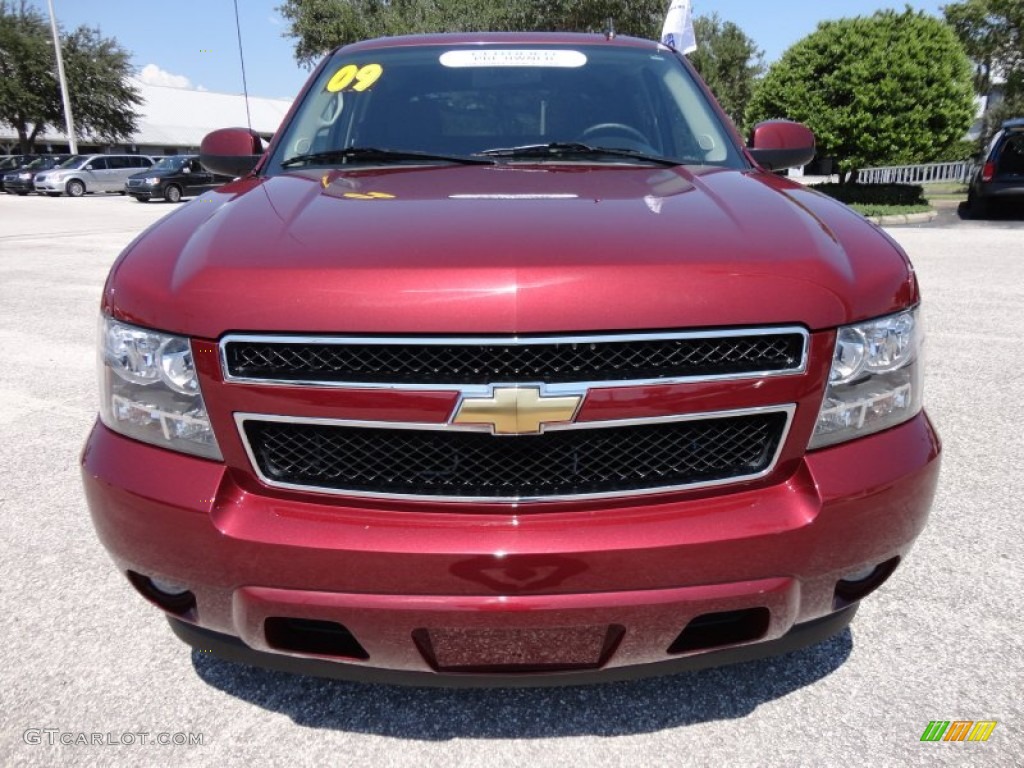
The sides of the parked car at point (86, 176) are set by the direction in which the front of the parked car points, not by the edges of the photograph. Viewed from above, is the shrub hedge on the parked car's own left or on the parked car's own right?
on the parked car's own left

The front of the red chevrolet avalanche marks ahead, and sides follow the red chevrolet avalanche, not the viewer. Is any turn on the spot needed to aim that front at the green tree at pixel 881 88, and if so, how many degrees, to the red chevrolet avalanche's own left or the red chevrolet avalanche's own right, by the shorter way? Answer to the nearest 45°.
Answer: approximately 135° to the red chevrolet avalanche's own left

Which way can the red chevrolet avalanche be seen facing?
toward the camera

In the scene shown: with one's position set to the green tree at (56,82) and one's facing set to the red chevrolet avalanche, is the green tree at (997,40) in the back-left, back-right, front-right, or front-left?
front-left

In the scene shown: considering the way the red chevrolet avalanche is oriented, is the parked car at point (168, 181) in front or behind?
behind

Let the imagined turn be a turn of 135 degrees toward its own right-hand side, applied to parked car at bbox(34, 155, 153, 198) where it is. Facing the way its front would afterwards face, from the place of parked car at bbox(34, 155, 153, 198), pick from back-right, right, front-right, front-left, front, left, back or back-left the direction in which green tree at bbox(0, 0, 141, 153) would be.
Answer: front

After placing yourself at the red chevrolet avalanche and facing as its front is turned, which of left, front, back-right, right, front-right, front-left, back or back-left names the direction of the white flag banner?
back

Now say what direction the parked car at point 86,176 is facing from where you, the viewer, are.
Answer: facing the viewer and to the left of the viewer

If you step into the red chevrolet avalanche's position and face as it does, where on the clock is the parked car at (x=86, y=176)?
The parked car is roughly at 5 o'clock from the red chevrolet avalanche.

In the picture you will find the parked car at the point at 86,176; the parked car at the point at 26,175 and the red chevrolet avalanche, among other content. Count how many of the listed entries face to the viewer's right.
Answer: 0

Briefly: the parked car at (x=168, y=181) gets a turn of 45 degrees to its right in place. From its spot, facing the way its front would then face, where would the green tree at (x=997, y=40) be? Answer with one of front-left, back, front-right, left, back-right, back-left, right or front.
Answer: back

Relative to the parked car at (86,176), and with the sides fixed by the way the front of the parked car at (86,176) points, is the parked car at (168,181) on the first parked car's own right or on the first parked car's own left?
on the first parked car's own left
